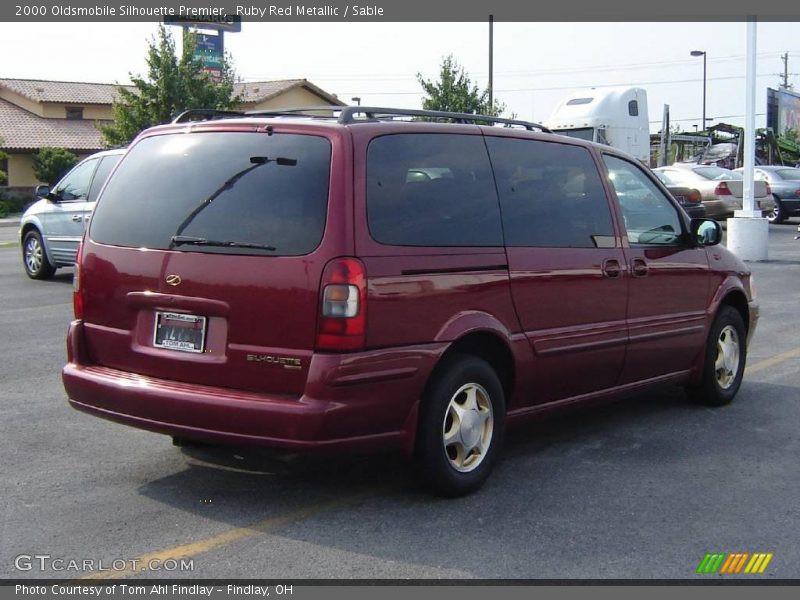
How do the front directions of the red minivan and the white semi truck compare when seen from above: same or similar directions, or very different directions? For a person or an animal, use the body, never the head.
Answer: very different directions

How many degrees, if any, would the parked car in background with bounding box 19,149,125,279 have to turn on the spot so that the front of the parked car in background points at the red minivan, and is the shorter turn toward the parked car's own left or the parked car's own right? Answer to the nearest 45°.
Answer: approximately 135° to the parked car's own left

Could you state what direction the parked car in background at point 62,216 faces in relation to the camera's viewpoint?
facing away from the viewer and to the left of the viewer

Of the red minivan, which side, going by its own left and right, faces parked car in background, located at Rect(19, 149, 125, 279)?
left

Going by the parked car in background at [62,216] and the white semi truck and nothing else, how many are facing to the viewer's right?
0

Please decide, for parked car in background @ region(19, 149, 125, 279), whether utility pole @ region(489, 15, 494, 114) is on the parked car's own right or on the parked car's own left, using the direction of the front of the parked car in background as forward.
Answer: on the parked car's own right

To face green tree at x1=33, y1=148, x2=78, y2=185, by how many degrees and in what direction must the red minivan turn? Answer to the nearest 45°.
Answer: approximately 45° to its left

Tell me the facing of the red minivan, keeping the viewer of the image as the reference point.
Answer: facing away from the viewer and to the right of the viewer

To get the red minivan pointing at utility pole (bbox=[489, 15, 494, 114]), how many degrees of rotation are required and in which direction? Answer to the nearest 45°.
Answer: approximately 45° to its left

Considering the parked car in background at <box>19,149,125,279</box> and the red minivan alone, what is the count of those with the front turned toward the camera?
0

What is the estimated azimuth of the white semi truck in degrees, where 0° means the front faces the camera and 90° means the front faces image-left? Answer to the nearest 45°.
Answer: approximately 45°
